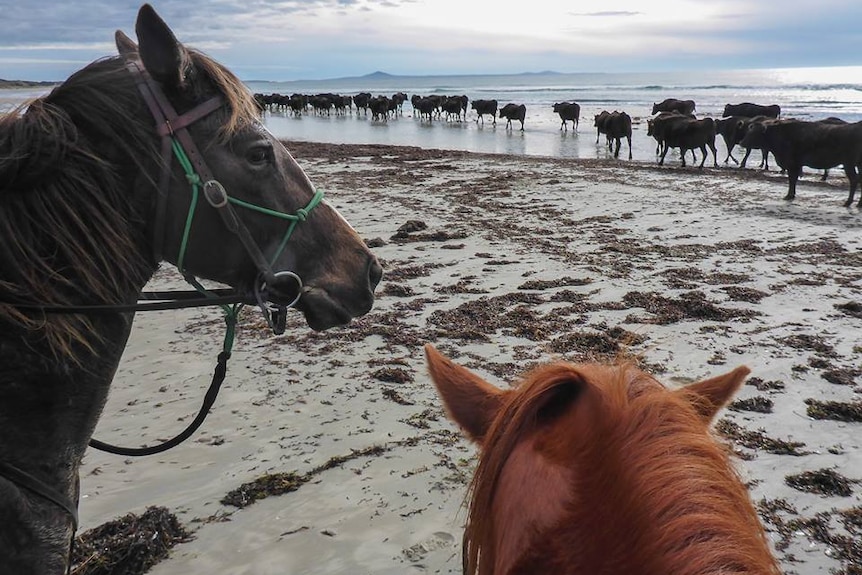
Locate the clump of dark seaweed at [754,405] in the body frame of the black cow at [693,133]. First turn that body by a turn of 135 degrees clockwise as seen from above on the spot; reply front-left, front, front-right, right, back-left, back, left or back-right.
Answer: back-right

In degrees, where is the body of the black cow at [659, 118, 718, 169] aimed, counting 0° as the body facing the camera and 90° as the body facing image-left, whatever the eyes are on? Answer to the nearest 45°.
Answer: approximately 90°

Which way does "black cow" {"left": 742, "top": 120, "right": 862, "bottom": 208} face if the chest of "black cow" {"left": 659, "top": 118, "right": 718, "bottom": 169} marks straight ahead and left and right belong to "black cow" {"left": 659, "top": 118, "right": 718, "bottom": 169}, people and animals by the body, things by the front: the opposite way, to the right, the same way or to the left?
the same way

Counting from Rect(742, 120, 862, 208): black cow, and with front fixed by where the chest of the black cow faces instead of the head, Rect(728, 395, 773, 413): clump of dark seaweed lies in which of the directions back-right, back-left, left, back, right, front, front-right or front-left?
left

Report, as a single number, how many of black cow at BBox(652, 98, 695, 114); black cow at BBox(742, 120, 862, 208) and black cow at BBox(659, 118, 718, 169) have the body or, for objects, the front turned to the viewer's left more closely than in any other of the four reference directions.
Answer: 3

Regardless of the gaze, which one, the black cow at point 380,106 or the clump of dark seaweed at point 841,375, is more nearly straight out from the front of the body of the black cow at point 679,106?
the black cow

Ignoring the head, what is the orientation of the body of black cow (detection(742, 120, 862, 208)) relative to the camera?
to the viewer's left

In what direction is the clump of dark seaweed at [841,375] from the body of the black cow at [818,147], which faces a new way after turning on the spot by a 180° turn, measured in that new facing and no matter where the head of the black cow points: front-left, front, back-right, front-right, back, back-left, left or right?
right

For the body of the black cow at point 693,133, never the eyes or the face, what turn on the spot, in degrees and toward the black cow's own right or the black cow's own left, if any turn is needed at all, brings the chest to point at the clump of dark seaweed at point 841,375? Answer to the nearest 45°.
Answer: approximately 90° to the black cow's own left

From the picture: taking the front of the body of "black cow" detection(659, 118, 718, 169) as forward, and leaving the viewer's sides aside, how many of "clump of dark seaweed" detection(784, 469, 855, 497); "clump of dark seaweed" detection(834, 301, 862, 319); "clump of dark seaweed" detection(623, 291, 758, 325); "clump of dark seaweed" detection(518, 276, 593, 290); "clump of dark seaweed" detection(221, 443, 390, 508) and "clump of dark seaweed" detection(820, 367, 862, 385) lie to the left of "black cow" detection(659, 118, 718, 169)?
6

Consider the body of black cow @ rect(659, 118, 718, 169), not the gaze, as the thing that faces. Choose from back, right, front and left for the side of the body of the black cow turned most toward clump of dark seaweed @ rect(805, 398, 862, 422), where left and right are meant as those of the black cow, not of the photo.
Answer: left
